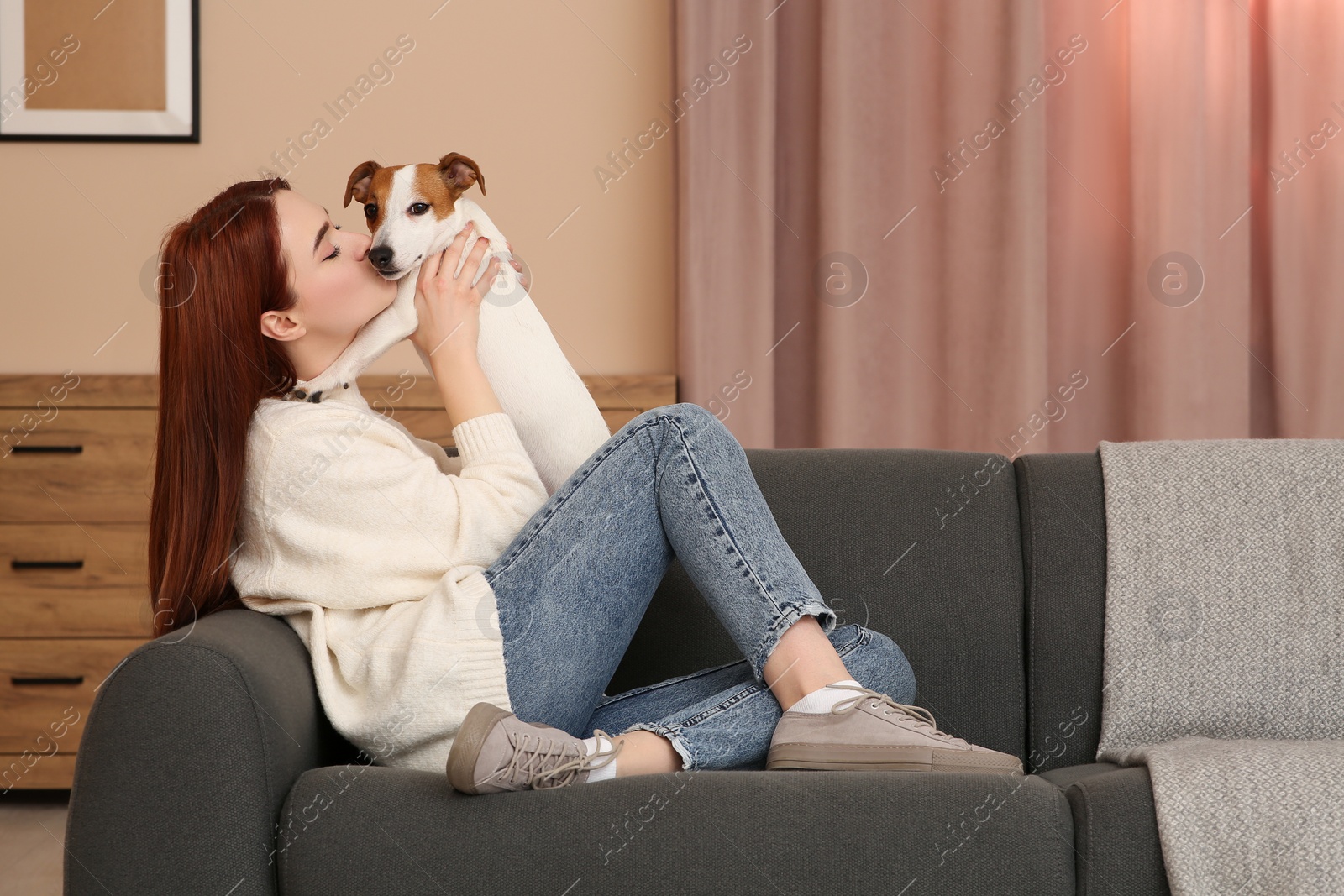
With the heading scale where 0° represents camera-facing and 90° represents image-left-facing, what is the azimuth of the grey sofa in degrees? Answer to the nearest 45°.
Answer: approximately 0°

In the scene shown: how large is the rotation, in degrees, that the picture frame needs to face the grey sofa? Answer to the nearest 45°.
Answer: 0° — it already faces it

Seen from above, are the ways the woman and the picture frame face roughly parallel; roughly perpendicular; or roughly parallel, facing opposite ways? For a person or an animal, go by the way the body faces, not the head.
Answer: roughly perpendicular

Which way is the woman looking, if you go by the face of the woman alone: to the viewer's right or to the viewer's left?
to the viewer's right

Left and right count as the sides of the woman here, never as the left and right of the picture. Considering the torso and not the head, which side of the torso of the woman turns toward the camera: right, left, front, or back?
right

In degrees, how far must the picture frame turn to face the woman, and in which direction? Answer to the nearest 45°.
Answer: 0° — it already faces them

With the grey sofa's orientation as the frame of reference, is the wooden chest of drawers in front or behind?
behind
